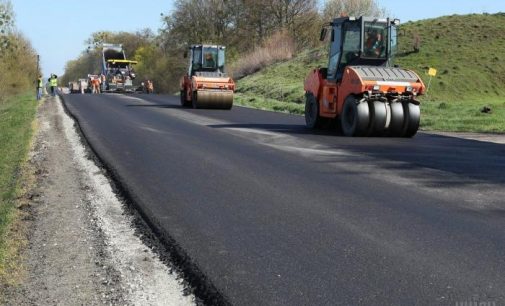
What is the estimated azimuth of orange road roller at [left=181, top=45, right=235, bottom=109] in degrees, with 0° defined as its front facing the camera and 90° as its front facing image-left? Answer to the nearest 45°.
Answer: approximately 0°

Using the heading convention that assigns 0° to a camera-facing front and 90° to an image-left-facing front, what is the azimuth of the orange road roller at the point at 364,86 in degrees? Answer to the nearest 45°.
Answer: approximately 315°

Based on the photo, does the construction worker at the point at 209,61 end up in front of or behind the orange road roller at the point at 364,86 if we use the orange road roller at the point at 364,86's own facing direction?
behind

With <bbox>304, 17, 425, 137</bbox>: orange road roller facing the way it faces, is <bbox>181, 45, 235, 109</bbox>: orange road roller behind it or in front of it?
behind
